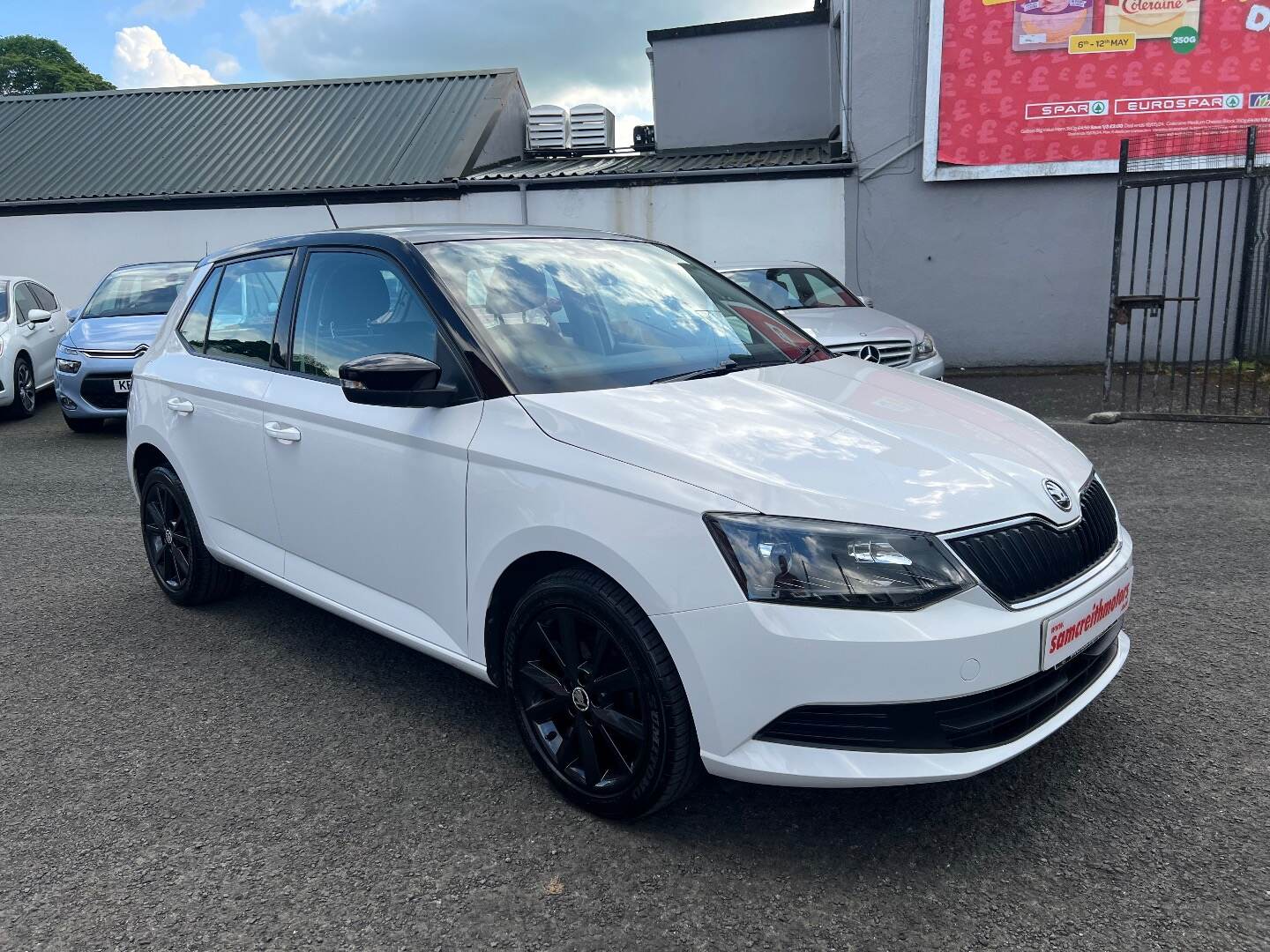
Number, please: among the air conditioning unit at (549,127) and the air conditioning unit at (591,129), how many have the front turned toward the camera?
2

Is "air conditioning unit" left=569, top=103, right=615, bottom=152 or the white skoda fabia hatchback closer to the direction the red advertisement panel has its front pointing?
the white skoda fabia hatchback

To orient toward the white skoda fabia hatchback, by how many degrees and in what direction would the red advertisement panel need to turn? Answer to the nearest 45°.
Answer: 0° — it already faces it

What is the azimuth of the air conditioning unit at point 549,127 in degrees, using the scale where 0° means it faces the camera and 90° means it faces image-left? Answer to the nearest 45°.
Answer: approximately 0°

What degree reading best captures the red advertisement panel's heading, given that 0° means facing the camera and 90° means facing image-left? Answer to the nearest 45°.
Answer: approximately 0°
